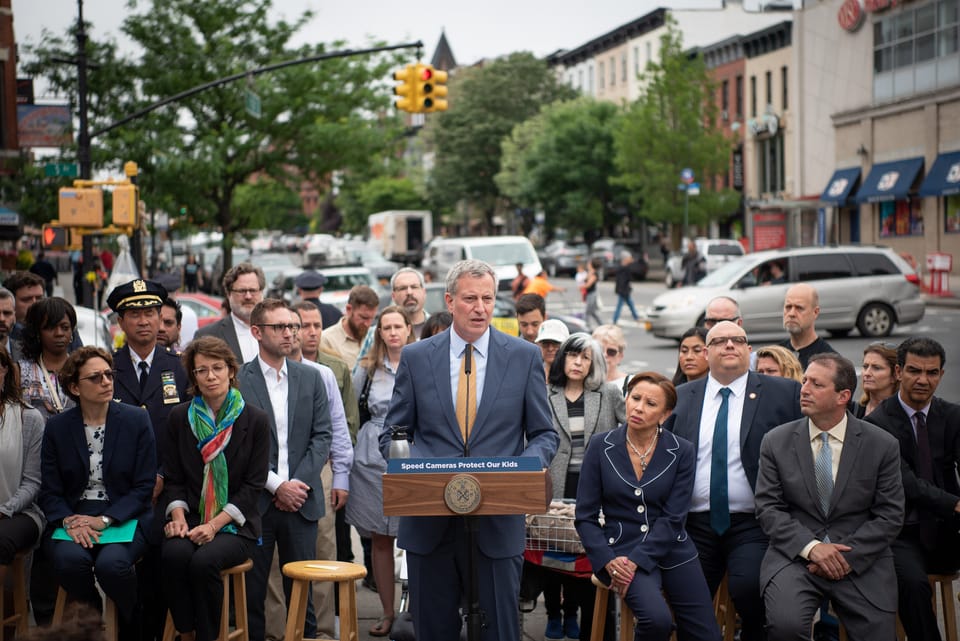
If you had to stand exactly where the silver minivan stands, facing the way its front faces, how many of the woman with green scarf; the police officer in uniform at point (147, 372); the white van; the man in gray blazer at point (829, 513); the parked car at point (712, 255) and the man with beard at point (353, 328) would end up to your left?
4

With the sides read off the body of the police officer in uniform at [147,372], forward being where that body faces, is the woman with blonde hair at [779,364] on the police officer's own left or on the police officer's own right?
on the police officer's own left

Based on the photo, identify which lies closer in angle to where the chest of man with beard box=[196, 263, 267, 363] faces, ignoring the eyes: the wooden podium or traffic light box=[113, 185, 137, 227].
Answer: the wooden podium

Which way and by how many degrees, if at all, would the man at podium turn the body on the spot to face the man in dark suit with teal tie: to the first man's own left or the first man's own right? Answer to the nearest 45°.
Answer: approximately 135° to the first man's own left

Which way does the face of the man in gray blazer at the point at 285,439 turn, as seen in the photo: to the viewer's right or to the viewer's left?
to the viewer's right

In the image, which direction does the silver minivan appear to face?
to the viewer's left

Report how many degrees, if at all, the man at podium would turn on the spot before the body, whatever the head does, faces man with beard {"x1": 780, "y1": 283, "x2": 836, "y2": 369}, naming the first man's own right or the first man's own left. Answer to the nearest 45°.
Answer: approximately 135° to the first man's own left
